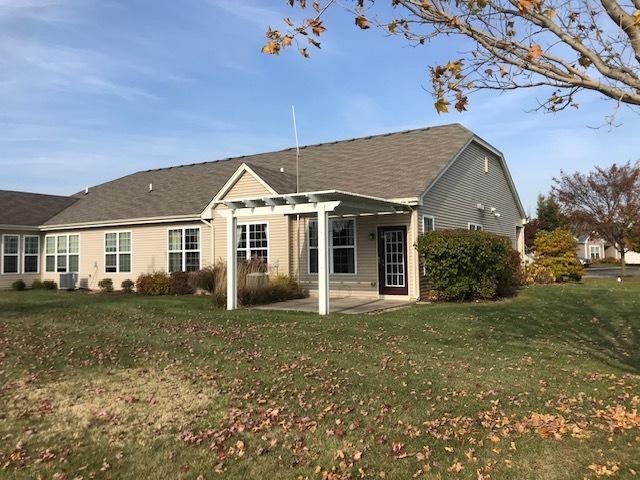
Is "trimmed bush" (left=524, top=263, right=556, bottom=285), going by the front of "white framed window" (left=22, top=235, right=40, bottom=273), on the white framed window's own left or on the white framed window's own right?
on the white framed window's own left

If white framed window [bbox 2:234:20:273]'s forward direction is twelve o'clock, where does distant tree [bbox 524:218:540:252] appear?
The distant tree is roughly at 9 o'clock from the white framed window.

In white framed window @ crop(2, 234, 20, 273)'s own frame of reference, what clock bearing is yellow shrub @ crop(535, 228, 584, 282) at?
The yellow shrub is roughly at 10 o'clock from the white framed window.

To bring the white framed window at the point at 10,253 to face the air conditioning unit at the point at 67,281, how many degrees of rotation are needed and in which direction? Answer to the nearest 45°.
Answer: approximately 45° to its left

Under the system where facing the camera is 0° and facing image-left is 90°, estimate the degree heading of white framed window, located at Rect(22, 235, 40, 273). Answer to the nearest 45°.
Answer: approximately 0°

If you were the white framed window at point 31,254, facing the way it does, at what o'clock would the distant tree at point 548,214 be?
The distant tree is roughly at 9 o'clock from the white framed window.

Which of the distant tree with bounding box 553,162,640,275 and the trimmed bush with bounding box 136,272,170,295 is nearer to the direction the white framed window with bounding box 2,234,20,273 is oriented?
the trimmed bush

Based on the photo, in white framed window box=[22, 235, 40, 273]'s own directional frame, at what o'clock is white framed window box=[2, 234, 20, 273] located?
white framed window box=[2, 234, 20, 273] is roughly at 2 o'clock from white framed window box=[22, 235, 40, 273].

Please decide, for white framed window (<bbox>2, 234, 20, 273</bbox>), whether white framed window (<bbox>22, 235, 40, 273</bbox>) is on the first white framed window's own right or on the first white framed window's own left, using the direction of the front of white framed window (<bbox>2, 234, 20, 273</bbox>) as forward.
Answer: on the first white framed window's own left

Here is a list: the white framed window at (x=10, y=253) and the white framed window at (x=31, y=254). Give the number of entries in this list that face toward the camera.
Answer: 2
